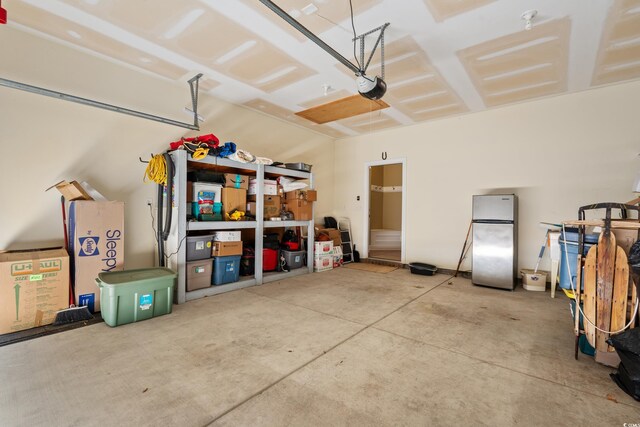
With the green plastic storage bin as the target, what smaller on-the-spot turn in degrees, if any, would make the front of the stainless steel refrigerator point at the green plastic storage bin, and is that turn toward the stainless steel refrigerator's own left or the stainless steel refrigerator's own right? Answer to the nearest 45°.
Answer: approximately 45° to the stainless steel refrigerator's own right

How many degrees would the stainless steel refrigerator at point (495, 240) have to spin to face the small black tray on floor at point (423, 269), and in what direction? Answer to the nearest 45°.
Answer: approximately 90° to its right

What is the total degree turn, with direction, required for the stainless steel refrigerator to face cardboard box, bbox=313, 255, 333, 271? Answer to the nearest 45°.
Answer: approximately 90° to its right

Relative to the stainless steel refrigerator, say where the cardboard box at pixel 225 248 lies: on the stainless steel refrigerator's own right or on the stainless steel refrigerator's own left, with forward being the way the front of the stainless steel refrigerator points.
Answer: on the stainless steel refrigerator's own right

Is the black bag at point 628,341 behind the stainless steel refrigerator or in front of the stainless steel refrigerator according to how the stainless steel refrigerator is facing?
in front

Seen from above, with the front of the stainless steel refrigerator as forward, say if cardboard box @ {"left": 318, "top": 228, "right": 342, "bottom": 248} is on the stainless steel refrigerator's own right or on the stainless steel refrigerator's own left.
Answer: on the stainless steel refrigerator's own right

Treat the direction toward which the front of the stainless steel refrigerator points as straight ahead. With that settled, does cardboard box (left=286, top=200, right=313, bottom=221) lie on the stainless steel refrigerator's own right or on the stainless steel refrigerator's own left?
on the stainless steel refrigerator's own right

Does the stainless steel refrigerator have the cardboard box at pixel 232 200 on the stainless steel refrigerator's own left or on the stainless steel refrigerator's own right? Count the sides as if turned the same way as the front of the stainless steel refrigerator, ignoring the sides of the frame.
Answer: on the stainless steel refrigerator's own right

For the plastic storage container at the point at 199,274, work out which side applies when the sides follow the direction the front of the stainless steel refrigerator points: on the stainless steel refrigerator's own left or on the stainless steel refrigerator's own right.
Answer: on the stainless steel refrigerator's own right

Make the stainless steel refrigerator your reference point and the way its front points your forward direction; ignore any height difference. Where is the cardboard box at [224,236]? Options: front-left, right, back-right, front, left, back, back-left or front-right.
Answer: front-right

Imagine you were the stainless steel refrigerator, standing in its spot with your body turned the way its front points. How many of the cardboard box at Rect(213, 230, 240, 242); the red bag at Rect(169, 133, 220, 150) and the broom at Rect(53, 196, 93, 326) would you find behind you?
0

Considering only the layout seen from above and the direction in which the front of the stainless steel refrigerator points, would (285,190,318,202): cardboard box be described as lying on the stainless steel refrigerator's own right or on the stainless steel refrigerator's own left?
on the stainless steel refrigerator's own right

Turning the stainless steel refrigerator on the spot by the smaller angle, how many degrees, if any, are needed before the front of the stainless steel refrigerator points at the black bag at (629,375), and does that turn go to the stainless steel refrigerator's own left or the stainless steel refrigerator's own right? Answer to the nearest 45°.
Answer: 0° — it already faces it

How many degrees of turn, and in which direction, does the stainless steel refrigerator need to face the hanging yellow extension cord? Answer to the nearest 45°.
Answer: approximately 45° to its right

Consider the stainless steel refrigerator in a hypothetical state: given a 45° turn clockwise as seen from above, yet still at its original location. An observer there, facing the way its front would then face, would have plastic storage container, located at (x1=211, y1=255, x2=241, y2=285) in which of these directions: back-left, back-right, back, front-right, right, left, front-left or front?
front

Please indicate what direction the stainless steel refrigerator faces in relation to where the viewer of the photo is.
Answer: facing the viewer
